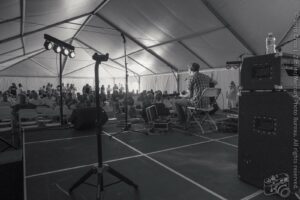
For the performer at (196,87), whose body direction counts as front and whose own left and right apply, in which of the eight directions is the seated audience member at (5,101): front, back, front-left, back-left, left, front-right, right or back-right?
front-left

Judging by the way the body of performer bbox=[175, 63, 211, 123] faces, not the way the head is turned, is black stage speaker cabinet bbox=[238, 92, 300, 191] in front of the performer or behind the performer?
behind

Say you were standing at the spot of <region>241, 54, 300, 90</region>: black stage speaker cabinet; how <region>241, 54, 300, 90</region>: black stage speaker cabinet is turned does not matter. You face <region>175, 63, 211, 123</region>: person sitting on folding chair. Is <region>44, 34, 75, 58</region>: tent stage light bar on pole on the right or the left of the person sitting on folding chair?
left

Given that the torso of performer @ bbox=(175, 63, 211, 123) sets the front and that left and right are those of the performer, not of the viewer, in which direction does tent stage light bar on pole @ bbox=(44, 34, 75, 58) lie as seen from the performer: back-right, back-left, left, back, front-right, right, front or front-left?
front-left

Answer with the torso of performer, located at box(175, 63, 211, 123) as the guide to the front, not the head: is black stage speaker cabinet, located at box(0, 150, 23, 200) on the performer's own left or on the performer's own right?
on the performer's own left

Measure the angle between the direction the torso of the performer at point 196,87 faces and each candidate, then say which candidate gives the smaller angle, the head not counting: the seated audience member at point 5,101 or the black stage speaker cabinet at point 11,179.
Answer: the seated audience member

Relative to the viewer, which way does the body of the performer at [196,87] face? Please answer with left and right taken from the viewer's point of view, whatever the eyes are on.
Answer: facing away from the viewer and to the left of the viewer

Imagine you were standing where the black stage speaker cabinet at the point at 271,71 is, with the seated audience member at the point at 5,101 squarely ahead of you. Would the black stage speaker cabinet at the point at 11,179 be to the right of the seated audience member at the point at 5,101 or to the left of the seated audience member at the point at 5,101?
left

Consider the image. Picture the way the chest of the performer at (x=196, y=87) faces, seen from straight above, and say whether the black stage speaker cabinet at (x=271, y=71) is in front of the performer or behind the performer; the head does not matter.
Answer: behind

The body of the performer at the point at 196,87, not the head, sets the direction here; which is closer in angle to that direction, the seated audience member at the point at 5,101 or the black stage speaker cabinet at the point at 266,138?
the seated audience member
